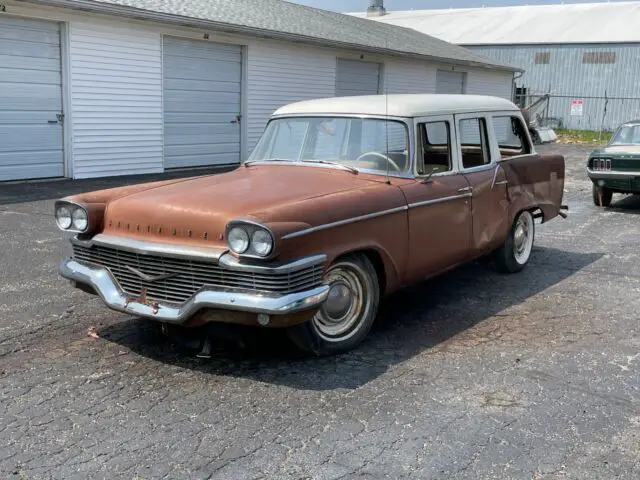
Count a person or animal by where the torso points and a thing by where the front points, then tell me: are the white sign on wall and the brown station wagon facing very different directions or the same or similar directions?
same or similar directions

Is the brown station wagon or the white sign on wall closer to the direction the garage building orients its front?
the brown station wagon

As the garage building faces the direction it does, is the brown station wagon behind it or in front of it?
in front

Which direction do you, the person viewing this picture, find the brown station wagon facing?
facing the viewer and to the left of the viewer

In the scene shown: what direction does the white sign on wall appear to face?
toward the camera

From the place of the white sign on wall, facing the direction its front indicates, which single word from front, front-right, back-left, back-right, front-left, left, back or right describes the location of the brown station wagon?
front

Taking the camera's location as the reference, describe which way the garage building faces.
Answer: facing the viewer and to the right of the viewer

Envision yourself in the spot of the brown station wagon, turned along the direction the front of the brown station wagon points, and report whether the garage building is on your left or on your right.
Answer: on your right

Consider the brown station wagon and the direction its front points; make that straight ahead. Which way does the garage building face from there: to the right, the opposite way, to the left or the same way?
to the left

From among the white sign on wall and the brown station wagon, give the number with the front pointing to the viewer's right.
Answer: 0

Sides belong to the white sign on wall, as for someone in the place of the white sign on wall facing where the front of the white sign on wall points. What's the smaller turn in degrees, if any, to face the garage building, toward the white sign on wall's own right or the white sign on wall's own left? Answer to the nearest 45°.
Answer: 0° — it already faces it

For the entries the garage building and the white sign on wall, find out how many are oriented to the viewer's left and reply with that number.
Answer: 0

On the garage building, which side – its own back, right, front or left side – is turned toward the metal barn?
left

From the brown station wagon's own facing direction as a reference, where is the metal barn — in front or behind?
behind
